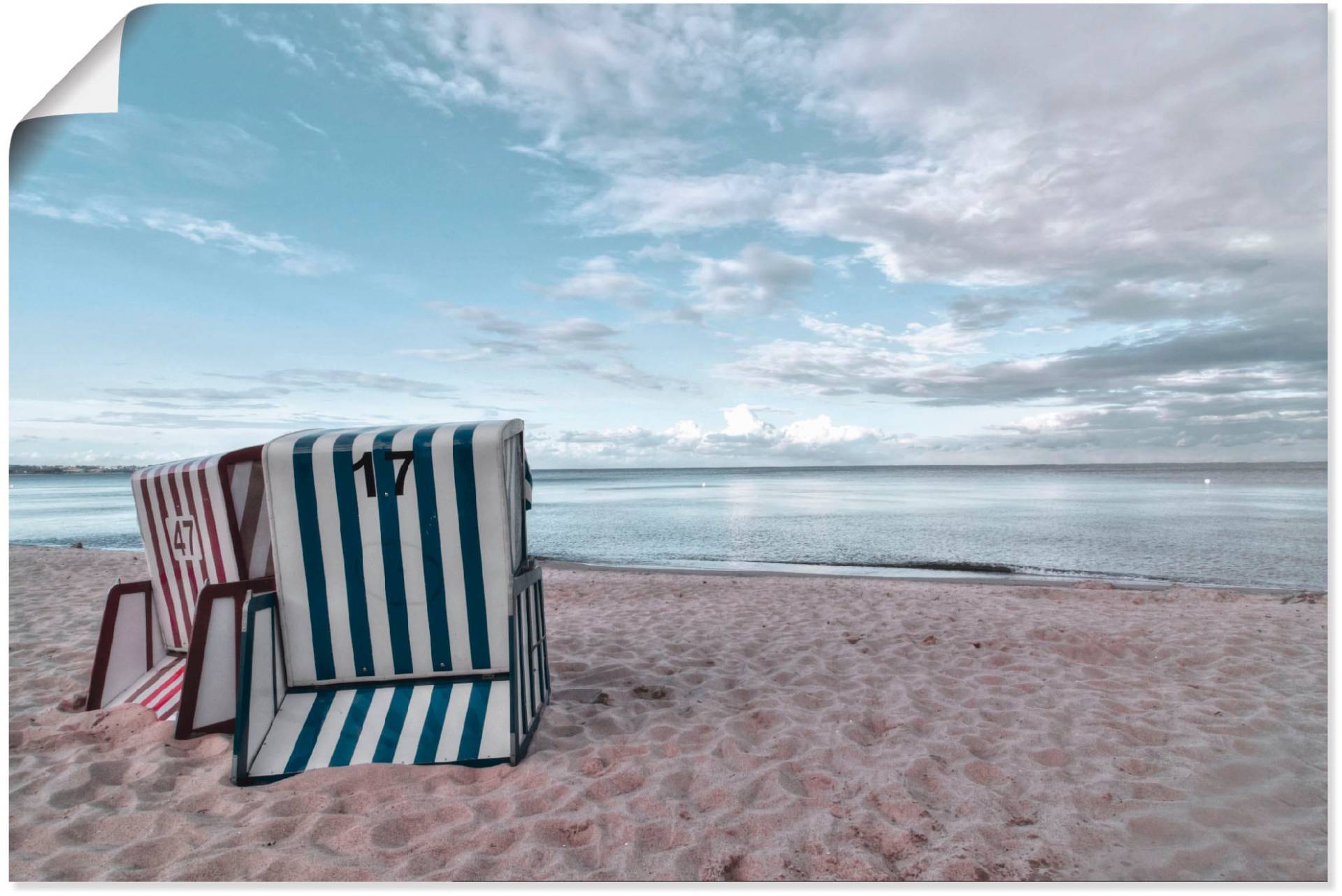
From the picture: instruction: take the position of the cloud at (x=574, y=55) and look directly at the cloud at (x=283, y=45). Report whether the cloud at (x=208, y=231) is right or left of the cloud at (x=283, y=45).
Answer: right

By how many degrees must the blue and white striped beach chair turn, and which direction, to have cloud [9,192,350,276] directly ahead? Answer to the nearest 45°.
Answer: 0° — it already faces it

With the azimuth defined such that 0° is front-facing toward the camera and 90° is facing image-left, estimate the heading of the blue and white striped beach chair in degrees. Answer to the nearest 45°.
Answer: approximately 180°
